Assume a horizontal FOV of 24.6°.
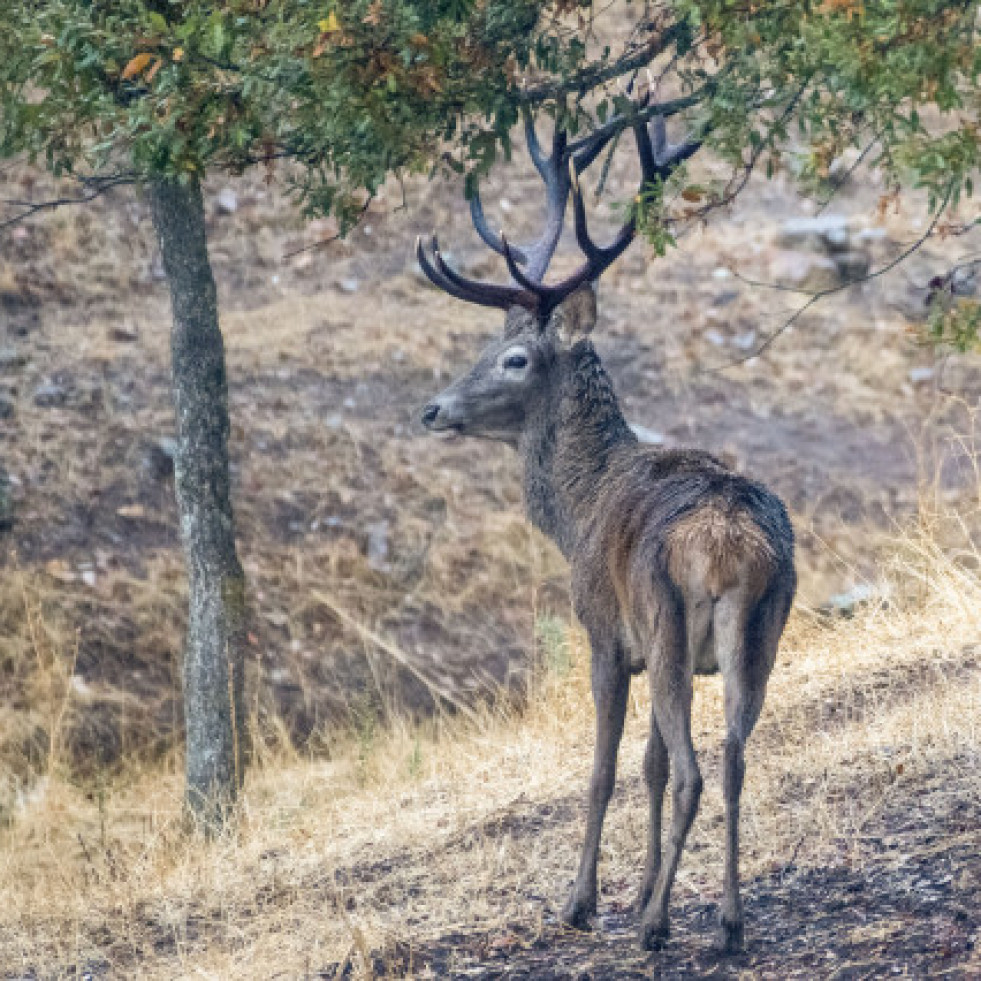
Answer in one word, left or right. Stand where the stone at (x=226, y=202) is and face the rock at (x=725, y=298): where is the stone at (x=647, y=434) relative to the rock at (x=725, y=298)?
right

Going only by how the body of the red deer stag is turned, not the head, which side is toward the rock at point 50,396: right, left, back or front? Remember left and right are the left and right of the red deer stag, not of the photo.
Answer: front

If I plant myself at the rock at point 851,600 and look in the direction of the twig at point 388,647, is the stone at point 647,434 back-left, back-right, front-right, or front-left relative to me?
front-right

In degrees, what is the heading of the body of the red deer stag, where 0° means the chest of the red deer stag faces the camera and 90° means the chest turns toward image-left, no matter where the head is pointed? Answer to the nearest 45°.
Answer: approximately 135°

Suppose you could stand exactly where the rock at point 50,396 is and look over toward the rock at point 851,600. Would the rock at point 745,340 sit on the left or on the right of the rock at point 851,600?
left

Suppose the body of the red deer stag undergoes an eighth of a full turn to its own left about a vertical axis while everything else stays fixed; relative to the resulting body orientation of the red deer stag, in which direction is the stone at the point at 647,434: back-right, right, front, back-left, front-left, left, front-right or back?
right

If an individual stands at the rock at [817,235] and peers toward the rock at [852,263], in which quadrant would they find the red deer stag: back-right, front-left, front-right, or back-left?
front-right

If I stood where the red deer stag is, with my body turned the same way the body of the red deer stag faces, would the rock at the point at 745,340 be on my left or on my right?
on my right

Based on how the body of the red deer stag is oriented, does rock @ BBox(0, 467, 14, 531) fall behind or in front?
in front

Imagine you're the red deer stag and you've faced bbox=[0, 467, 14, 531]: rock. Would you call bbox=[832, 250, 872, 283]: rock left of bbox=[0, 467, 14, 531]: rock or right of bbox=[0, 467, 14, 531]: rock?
right

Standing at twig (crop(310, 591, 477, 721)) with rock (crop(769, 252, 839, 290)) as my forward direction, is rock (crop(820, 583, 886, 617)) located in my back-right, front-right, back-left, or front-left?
front-right

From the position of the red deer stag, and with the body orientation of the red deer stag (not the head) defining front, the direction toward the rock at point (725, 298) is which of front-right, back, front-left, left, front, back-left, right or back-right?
front-right

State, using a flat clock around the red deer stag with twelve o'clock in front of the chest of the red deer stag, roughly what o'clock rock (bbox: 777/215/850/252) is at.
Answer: The rock is roughly at 2 o'clock from the red deer stag.

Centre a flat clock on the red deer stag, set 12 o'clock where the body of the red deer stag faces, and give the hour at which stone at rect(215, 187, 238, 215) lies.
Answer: The stone is roughly at 1 o'clock from the red deer stag.

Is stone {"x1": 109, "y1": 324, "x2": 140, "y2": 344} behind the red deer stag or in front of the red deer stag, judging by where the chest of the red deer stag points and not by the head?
in front

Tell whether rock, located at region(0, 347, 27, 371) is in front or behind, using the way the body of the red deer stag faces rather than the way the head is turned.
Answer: in front
